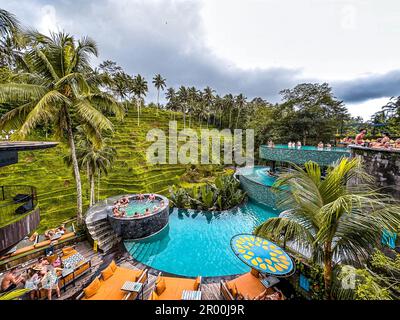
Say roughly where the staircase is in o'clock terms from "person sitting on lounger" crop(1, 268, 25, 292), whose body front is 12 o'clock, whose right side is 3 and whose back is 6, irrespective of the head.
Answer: The staircase is roughly at 11 o'clock from the person sitting on lounger.

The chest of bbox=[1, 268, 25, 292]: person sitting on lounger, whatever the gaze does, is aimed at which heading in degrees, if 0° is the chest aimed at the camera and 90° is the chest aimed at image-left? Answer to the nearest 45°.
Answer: approximately 270°

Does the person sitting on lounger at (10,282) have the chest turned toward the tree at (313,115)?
yes

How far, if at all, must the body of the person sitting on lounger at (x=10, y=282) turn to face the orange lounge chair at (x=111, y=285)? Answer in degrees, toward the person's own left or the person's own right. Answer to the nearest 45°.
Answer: approximately 45° to the person's own right

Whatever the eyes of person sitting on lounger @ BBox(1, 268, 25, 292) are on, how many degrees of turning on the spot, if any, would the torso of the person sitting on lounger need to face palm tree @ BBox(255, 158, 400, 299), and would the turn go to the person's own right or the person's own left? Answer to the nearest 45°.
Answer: approximately 45° to the person's own right

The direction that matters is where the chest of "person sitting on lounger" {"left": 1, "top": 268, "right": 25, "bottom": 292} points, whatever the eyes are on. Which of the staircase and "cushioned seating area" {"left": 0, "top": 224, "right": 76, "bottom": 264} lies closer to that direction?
the staircase
